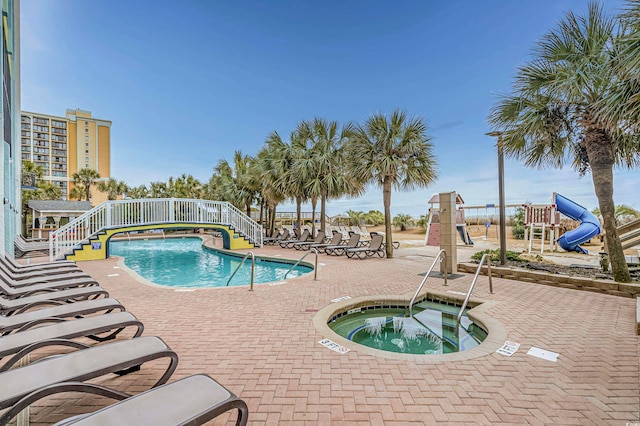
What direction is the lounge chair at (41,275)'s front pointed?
to the viewer's right

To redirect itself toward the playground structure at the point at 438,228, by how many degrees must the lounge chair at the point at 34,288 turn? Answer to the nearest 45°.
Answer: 0° — it already faces it

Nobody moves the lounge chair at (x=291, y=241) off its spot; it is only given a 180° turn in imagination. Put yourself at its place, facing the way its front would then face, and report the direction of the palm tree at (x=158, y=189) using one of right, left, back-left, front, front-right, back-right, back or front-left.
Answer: back-left

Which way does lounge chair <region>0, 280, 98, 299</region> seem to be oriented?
to the viewer's right

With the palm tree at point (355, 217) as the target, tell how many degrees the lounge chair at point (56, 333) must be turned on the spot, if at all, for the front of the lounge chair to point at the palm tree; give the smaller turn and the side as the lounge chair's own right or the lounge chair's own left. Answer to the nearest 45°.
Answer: approximately 45° to the lounge chair's own left

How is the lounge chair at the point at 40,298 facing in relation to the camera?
to the viewer's right

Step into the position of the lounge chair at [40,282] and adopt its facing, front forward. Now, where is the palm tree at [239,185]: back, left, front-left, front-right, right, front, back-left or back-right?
front-left

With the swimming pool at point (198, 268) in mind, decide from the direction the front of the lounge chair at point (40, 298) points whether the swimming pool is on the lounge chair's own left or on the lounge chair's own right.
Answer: on the lounge chair's own left

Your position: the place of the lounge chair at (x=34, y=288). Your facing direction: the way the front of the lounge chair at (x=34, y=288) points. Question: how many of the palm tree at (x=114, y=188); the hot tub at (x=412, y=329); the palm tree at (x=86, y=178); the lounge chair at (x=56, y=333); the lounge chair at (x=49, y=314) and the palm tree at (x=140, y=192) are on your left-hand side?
3

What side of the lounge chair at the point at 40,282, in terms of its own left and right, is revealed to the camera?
right

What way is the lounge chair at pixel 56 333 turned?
to the viewer's right
